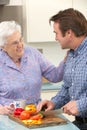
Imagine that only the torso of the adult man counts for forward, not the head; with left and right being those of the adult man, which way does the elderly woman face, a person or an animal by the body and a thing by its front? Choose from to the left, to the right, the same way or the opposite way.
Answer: to the left

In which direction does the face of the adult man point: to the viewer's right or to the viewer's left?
to the viewer's left

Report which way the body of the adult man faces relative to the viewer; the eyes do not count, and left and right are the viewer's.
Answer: facing the viewer and to the left of the viewer

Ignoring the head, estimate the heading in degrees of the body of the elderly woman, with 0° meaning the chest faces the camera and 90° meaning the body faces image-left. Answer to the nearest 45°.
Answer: approximately 315°

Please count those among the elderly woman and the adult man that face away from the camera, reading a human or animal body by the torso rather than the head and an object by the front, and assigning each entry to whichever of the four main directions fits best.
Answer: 0

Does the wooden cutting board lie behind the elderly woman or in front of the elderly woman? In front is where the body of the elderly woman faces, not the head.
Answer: in front

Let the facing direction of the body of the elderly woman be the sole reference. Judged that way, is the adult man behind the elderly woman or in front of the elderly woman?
in front
